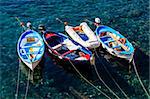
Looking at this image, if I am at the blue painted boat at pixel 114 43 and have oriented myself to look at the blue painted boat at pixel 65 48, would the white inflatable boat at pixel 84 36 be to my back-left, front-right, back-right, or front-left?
front-right

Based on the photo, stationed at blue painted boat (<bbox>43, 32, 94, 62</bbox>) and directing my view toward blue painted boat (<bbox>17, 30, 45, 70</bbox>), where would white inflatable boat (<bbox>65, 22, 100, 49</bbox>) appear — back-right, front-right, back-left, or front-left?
back-right

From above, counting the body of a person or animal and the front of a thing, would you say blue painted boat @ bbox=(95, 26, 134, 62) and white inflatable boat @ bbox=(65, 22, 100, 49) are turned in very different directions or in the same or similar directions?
same or similar directions

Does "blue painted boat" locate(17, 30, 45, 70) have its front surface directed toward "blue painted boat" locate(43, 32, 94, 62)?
no

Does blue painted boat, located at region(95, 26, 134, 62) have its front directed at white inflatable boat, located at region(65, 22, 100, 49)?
no

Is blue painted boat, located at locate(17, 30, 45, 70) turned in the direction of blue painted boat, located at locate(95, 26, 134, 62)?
no

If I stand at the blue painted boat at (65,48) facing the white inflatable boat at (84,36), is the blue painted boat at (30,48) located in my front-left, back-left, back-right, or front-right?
back-left
